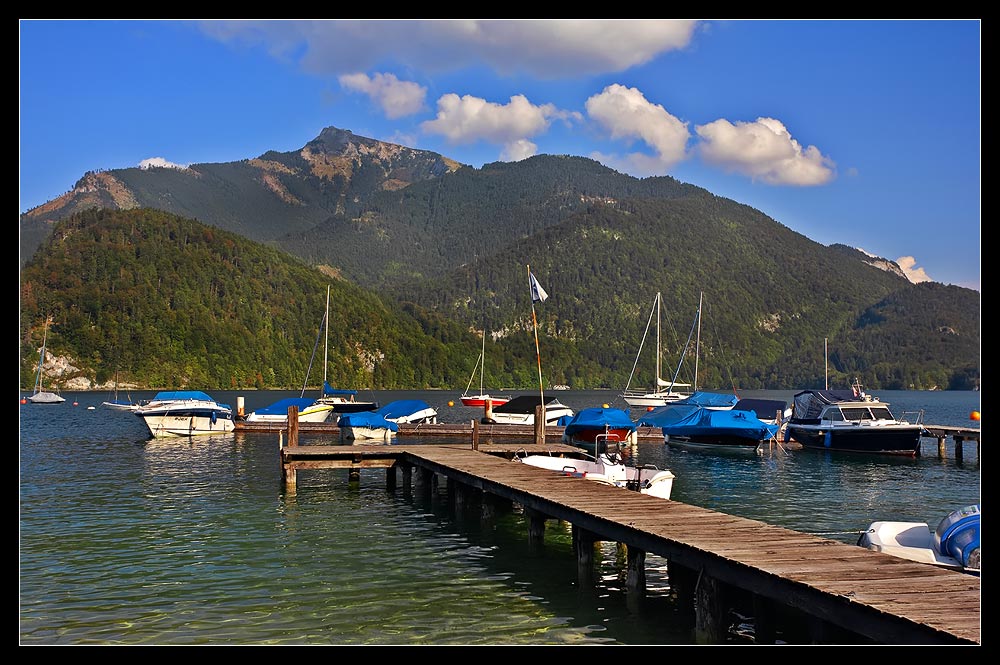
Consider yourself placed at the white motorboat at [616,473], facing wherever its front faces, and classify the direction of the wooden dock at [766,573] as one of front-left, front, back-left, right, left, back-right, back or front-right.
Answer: back-left

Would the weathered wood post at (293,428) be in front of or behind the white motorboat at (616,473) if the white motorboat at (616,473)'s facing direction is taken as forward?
in front

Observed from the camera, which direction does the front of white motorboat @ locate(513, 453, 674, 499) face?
facing away from the viewer and to the left of the viewer

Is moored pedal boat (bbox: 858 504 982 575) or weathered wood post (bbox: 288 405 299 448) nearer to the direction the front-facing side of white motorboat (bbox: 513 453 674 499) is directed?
the weathered wood post

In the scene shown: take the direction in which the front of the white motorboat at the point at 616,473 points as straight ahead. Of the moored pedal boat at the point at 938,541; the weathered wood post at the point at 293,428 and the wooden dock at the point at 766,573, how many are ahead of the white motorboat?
1

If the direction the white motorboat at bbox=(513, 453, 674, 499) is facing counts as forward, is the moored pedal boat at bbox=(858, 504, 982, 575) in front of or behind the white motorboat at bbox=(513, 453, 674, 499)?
behind

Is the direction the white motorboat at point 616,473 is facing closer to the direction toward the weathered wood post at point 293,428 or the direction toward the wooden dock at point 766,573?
the weathered wood post
